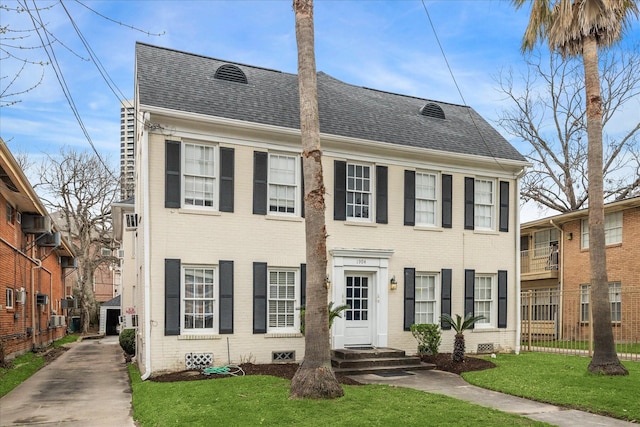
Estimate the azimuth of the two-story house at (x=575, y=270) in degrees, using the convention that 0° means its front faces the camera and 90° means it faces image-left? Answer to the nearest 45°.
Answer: approximately 45°
